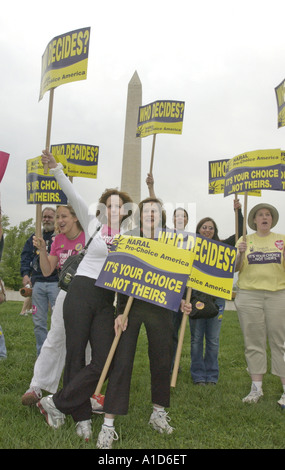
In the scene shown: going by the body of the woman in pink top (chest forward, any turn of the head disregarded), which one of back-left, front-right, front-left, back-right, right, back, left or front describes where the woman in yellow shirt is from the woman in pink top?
back-left

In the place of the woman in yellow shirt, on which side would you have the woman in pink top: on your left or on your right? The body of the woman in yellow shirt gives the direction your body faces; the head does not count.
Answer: on your right

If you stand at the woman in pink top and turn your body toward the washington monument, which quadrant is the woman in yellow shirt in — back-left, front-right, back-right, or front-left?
front-right

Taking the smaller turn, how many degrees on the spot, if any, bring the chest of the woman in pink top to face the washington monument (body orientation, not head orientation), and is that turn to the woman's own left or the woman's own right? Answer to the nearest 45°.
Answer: approximately 135° to the woman's own right

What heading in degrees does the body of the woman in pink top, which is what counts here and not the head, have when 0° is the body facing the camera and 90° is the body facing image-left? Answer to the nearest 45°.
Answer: approximately 45°

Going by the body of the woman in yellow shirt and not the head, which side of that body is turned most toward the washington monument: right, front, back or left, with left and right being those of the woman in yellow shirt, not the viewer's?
back

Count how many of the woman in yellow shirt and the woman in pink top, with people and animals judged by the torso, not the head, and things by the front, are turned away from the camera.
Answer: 0

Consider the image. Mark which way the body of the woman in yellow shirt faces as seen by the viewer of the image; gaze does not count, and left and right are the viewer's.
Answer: facing the viewer

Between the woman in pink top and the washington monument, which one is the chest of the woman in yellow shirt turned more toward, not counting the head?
the woman in pink top

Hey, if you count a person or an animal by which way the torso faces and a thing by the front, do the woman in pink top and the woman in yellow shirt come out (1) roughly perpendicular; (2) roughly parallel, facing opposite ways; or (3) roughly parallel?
roughly parallel
